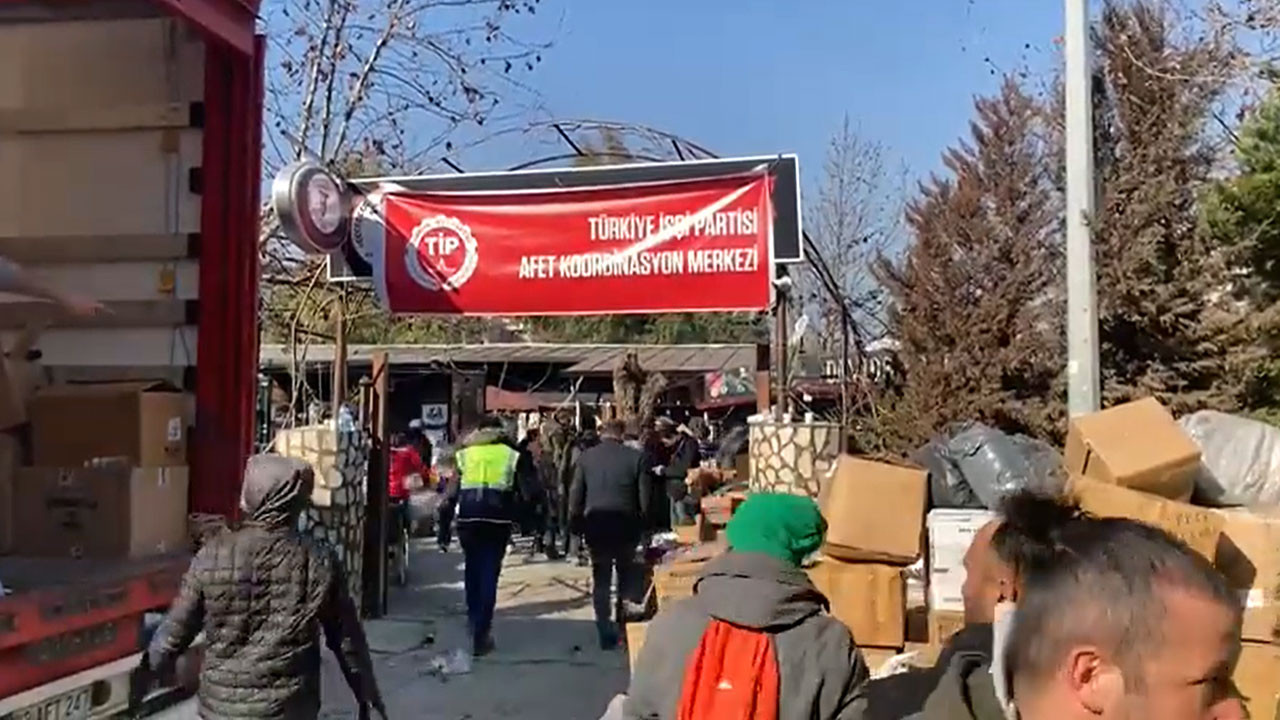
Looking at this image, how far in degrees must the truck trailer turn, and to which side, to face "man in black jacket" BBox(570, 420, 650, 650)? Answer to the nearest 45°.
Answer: approximately 90° to its right

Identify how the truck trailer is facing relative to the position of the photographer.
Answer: facing away from the viewer and to the left of the viewer

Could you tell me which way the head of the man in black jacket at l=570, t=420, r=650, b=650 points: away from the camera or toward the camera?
away from the camera

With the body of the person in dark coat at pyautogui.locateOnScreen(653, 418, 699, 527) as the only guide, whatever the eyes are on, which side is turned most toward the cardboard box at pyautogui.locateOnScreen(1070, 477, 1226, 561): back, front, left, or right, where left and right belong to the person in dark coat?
left

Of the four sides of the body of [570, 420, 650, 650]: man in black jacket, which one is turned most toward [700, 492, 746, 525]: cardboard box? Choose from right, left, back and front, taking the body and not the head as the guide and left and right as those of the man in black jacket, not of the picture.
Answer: right

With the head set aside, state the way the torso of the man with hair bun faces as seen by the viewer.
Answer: to the viewer's left

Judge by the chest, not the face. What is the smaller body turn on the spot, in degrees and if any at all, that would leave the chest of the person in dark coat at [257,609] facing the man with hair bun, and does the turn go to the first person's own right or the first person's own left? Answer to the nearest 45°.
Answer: approximately 135° to the first person's own right

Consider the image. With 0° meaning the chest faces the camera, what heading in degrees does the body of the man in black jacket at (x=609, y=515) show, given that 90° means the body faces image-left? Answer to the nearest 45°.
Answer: approximately 180°

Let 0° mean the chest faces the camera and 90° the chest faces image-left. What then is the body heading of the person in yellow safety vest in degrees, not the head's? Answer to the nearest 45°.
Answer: approximately 180°

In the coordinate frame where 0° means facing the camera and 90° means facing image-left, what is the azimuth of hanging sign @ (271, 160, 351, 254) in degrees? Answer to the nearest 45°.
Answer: approximately 315°

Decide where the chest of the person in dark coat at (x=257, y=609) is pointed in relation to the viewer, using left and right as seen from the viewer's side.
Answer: facing away from the viewer
